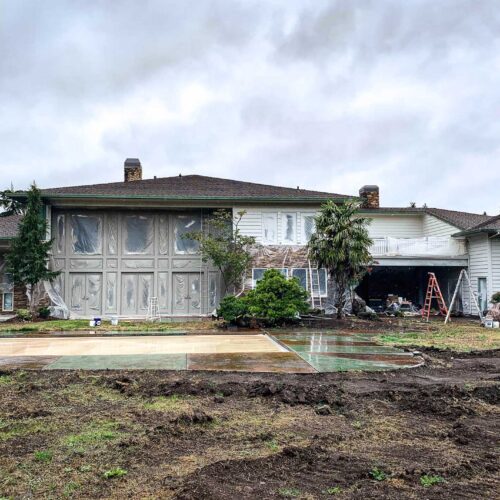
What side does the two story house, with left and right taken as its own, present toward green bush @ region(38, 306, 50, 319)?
right

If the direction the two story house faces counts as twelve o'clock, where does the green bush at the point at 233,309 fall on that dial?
The green bush is roughly at 11 o'clock from the two story house.

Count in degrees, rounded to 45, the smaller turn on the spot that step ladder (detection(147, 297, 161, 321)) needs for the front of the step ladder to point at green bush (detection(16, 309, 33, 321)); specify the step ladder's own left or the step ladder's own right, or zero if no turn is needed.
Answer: approximately 45° to the step ladder's own right

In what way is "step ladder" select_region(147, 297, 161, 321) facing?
toward the camera

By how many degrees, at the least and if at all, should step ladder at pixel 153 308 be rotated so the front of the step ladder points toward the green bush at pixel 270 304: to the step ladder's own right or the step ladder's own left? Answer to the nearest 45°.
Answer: approximately 45° to the step ladder's own left

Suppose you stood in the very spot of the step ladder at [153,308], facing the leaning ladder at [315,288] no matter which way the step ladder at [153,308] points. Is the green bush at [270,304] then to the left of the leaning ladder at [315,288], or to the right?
right

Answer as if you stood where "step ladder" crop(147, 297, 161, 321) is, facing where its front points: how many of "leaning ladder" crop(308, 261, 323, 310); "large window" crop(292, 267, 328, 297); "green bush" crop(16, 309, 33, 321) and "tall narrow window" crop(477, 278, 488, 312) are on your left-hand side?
3

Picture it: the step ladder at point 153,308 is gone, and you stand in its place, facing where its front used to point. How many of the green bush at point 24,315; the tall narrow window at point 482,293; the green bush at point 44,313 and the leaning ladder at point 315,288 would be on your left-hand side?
2

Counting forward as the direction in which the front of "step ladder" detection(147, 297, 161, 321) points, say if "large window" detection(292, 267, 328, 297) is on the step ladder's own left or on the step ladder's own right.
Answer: on the step ladder's own left

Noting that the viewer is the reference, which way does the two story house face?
facing the viewer
